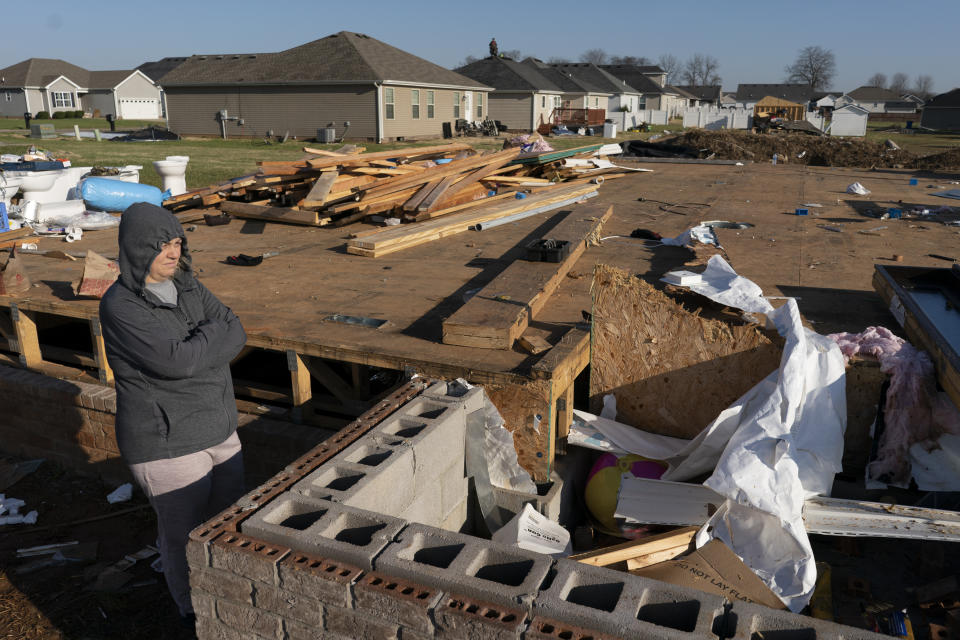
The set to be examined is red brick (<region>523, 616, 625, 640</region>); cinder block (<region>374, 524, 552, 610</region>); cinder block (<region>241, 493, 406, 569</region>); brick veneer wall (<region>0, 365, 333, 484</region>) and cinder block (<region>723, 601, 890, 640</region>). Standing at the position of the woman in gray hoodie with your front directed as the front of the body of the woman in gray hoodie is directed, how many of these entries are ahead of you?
4

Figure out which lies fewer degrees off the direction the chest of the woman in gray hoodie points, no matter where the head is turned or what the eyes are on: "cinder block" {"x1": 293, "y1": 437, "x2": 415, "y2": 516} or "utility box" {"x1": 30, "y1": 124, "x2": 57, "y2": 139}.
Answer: the cinder block

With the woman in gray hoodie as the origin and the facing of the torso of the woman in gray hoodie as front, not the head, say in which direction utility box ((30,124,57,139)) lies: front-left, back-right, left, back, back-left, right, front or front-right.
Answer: back-left

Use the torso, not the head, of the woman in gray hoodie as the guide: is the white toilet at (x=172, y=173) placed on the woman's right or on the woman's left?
on the woman's left

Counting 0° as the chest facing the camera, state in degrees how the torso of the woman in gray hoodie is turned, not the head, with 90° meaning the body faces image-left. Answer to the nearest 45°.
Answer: approximately 315°

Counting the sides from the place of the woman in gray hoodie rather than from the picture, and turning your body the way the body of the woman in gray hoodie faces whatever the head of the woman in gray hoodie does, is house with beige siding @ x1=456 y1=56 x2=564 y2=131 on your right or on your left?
on your left

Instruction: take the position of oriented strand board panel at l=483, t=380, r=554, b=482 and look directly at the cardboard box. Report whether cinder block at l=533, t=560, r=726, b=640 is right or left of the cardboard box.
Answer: right

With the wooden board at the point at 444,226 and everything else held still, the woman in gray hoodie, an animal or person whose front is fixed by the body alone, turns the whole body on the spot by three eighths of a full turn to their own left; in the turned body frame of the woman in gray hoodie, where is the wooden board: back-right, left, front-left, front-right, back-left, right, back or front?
front-right

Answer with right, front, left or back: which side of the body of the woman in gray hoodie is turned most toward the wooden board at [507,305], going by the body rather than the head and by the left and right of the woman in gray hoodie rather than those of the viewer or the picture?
left

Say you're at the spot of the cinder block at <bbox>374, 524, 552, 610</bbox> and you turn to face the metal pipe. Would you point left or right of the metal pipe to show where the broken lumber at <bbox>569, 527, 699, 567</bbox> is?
right
